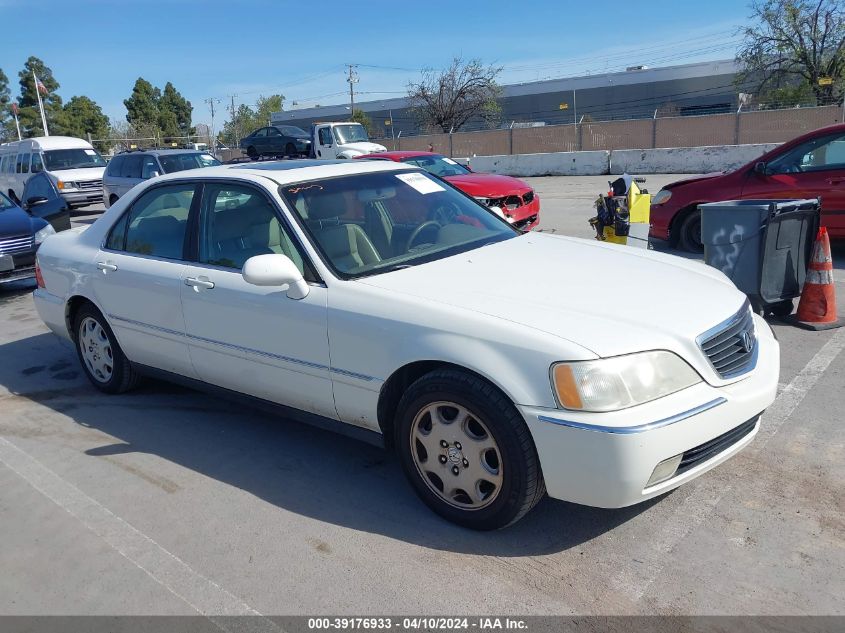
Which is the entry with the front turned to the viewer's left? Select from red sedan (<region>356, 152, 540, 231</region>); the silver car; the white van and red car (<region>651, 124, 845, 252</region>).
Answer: the red car

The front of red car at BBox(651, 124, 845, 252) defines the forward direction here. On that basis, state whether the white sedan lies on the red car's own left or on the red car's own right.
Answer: on the red car's own left

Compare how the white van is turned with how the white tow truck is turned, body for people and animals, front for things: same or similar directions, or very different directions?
same or similar directions

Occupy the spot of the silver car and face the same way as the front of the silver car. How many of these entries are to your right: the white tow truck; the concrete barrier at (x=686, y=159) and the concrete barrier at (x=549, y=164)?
0

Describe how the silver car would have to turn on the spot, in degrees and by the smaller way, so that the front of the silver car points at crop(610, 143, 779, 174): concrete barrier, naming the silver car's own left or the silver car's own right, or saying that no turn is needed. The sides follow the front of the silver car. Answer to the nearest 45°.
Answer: approximately 45° to the silver car's own left

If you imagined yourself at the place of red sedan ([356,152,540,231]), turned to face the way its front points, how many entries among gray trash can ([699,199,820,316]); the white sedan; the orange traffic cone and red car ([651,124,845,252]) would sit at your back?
0

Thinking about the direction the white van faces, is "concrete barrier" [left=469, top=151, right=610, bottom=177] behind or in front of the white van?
in front

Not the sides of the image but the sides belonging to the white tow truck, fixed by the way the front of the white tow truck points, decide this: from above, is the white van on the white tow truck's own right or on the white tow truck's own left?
on the white tow truck's own right

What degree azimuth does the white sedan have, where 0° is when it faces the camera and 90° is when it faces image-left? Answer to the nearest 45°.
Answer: approximately 315°

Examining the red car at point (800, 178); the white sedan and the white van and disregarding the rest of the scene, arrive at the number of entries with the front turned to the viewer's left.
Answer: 1

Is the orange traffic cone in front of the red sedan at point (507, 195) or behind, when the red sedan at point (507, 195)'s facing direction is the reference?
in front

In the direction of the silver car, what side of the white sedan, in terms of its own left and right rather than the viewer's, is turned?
back

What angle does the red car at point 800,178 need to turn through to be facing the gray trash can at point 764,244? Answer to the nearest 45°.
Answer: approximately 90° to its left

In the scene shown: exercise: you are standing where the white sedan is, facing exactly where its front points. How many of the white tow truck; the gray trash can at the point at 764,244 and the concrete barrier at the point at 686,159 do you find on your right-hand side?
0

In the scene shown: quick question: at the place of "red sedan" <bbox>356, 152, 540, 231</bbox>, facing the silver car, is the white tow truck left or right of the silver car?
right

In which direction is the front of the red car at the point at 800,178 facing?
to the viewer's left

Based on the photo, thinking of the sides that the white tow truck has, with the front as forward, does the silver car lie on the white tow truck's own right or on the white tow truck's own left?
on the white tow truck's own right

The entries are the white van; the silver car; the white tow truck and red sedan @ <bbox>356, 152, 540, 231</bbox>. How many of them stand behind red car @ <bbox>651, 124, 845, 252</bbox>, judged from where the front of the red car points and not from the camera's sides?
0

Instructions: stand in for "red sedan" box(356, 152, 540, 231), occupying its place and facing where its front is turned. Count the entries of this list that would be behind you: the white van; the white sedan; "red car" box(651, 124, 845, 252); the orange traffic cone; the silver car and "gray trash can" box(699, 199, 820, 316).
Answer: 2

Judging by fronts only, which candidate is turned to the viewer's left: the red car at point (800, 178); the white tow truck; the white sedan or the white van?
the red car
